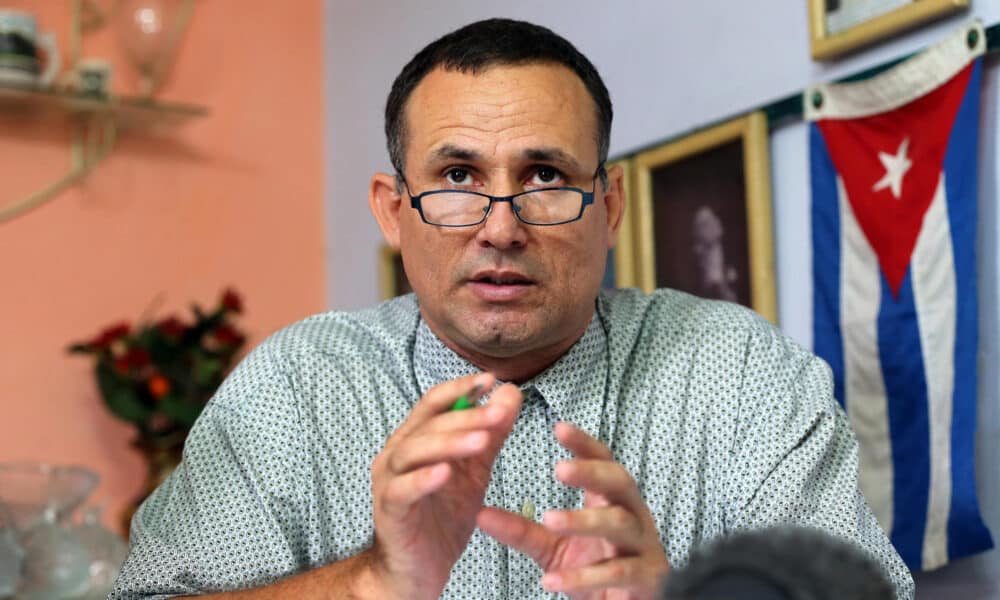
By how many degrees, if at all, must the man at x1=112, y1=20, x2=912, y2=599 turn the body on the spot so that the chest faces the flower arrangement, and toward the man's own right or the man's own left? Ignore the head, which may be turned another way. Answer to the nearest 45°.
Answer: approximately 135° to the man's own right

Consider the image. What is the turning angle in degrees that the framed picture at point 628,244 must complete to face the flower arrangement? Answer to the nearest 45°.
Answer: approximately 45° to its right

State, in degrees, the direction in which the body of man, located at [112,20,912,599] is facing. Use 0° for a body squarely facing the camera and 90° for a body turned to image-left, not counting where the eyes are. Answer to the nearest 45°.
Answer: approximately 0°
